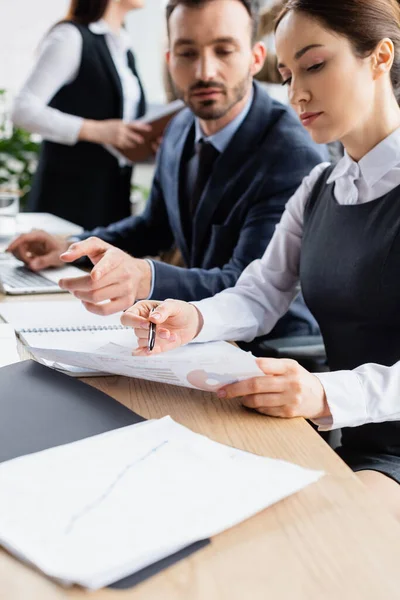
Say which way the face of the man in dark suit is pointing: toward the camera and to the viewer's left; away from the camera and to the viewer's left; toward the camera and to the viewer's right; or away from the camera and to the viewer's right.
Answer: toward the camera and to the viewer's left

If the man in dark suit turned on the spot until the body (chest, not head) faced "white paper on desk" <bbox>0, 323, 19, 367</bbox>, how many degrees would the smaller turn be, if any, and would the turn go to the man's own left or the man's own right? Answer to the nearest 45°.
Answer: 0° — they already face it

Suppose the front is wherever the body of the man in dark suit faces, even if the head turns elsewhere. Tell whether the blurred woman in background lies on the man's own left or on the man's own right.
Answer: on the man's own right

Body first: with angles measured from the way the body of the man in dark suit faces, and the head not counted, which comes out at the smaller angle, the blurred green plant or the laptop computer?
the laptop computer

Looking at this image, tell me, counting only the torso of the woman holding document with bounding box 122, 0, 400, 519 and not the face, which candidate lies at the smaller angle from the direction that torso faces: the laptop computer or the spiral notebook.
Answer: the spiral notebook

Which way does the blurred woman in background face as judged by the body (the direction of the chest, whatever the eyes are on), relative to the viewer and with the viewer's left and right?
facing the viewer and to the right of the viewer

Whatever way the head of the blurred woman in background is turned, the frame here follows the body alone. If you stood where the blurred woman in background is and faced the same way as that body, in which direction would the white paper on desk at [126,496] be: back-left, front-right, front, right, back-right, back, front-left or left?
front-right

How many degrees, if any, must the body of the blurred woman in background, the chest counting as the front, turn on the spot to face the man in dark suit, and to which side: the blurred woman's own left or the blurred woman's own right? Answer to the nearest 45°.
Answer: approximately 45° to the blurred woman's own right

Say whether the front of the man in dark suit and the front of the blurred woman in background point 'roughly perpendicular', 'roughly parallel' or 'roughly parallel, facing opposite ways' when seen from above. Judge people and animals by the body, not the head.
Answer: roughly perpendicular

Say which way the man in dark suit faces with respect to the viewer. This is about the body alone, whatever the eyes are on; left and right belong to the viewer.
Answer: facing the viewer and to the left of the viewer

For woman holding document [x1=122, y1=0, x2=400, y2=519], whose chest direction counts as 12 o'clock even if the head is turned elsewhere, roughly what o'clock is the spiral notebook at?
The spiral notebook is roughly at 1 o'clock from the woman holding document.

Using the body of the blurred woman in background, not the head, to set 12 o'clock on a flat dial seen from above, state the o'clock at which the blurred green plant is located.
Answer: The blurred green plant is roughly at 7 o'clock from the blurred woman in background.

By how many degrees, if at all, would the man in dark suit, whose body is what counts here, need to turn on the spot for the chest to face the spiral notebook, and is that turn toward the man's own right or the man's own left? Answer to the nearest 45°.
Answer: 0° — they already face it
